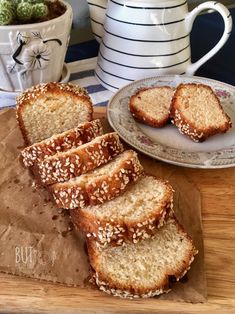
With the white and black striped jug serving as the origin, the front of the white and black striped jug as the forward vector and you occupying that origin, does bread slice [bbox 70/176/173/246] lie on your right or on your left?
on your left

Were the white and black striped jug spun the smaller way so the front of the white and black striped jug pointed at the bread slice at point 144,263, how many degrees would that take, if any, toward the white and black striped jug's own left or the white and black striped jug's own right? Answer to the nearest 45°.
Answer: approximately 90° to the white and black striped jug's own left

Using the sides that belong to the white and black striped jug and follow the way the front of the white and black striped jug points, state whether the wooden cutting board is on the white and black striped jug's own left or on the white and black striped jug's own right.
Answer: on the white and black striped jug's own left

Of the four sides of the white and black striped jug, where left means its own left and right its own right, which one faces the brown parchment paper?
left

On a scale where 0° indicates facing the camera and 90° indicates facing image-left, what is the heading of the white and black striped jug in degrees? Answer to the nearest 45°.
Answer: approximately 90°

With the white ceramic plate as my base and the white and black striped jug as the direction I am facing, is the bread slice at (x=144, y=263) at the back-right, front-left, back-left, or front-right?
back-left

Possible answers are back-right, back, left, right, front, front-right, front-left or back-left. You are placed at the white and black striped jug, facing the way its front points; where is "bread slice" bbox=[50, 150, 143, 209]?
left
